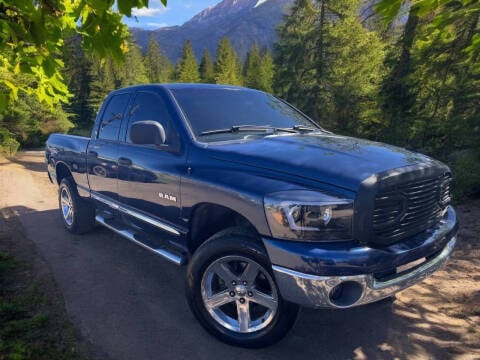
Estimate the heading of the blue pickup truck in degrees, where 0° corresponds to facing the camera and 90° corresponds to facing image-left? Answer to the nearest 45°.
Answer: approximately 315°

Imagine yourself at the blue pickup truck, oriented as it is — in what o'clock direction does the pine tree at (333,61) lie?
The pine tree is roughly at 8 o'clock from the blue pickup truck.

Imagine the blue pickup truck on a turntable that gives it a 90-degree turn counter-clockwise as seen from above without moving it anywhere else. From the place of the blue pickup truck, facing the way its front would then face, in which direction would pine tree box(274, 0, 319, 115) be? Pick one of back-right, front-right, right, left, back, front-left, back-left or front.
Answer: front-left
